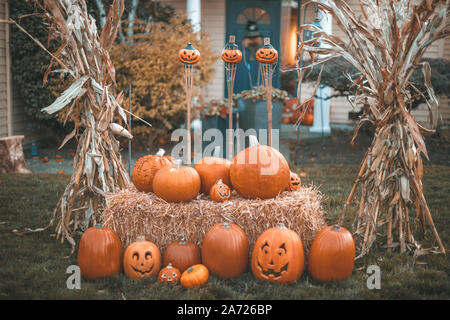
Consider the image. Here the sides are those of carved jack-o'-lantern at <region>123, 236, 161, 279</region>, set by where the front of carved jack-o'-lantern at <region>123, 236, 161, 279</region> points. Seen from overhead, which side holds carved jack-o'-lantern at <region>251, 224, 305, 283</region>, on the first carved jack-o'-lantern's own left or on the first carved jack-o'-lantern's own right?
on the first carved jack-o'-lantern's own left

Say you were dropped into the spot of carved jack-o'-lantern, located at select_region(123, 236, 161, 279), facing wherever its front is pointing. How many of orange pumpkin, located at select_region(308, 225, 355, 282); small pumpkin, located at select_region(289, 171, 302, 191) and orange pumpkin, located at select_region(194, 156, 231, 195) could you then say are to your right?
0

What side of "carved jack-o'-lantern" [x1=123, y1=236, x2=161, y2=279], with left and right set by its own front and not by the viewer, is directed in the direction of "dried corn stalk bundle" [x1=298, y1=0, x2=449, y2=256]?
left

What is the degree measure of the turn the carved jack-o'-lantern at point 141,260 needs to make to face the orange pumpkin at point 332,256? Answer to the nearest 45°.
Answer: approximately 90° to its left

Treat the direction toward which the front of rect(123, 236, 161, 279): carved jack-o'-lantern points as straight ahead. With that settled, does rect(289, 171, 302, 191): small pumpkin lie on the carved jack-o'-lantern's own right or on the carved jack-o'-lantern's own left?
on the carved jack-o'-lantern's own left

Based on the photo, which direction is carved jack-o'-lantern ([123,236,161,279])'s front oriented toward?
toward the camera

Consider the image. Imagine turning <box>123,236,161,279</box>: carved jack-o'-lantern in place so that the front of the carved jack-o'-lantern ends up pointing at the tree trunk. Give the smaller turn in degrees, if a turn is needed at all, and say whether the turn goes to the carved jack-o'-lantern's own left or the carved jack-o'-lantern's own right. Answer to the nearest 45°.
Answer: approximately 135° to the carved jack-o'-lantern's own right

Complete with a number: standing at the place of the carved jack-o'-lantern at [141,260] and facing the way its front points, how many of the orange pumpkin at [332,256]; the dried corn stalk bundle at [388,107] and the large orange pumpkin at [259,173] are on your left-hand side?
3

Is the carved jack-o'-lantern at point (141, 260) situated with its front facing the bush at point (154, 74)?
no
